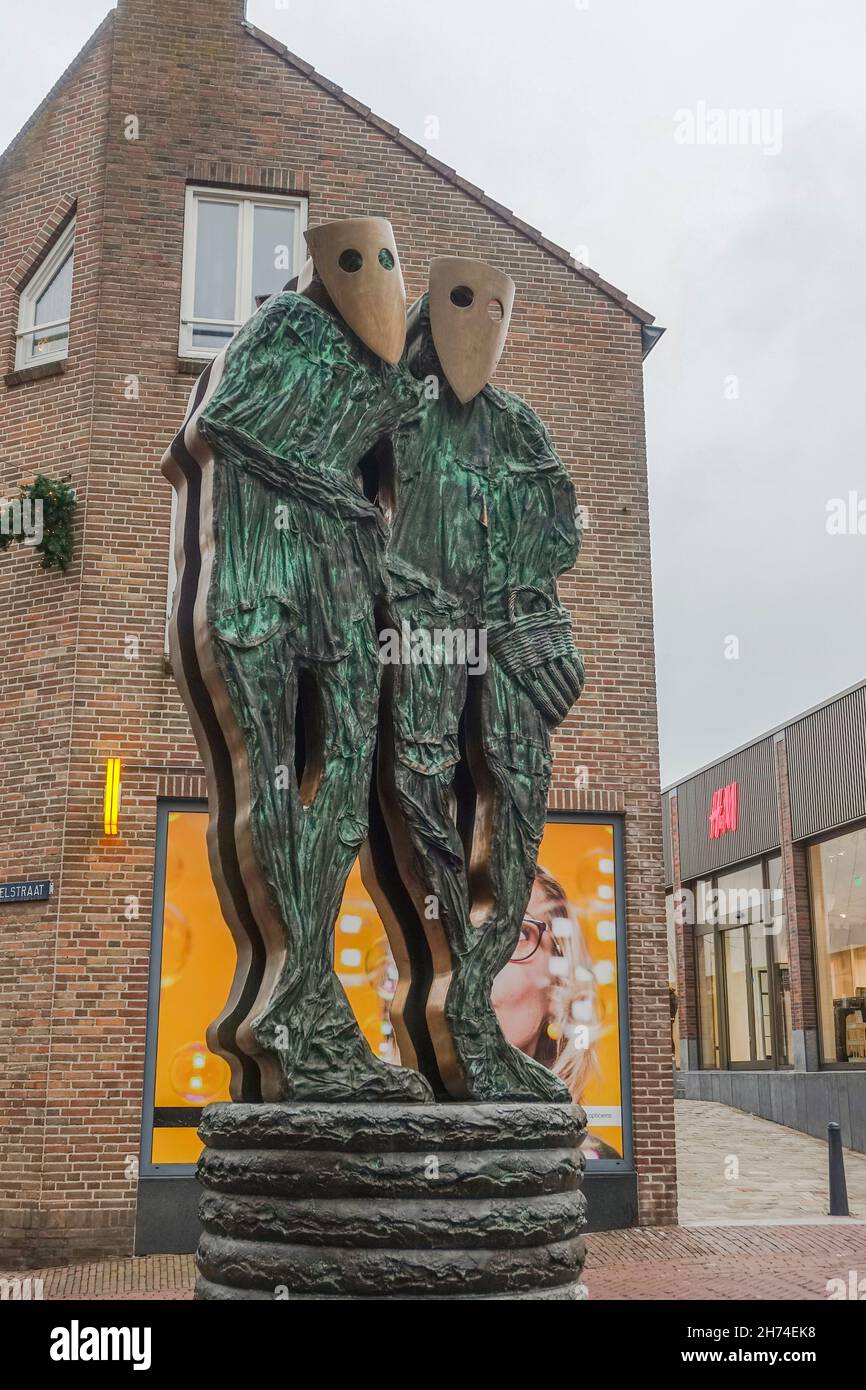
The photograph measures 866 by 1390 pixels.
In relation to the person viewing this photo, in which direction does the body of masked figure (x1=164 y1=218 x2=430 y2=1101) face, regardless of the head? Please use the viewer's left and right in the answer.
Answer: facing the viewer and to the right of the viewer

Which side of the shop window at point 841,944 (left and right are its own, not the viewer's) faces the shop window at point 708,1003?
right

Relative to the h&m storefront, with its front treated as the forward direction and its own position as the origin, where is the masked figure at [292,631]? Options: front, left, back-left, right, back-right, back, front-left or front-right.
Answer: front-left

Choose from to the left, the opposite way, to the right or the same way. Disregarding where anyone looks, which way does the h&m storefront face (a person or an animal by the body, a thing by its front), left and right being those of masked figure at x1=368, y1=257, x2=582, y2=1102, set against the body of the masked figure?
to the right

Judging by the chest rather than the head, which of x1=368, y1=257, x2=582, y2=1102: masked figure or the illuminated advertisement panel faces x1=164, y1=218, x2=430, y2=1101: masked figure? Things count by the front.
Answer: the illuminated advertisement panel

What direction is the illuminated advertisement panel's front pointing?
toward the camera

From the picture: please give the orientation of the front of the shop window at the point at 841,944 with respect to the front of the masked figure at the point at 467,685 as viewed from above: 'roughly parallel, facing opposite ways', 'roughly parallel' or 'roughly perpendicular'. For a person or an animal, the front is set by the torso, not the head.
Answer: roughly perpendicular

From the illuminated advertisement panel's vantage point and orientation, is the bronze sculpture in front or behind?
in front

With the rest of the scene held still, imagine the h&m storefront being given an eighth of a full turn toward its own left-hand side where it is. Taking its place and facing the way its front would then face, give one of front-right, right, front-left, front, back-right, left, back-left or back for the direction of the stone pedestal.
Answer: front

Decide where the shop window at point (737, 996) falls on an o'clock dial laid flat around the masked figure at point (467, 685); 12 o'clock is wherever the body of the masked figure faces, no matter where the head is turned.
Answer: The shop window is roughly at 8 o'clock from the masked figure.

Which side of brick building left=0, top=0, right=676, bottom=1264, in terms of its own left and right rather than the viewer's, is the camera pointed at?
front

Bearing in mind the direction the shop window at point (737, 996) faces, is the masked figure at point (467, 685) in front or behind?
in front

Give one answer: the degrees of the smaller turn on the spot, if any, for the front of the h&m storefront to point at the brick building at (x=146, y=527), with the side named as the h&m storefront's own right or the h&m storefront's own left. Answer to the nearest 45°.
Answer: approximately 45° to the h&m storefront's own left
